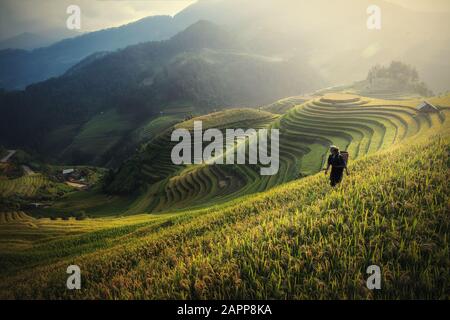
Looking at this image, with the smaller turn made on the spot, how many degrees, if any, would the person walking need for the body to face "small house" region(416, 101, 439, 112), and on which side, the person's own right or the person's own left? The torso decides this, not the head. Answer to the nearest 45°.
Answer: approximately 135° to the person's own right
